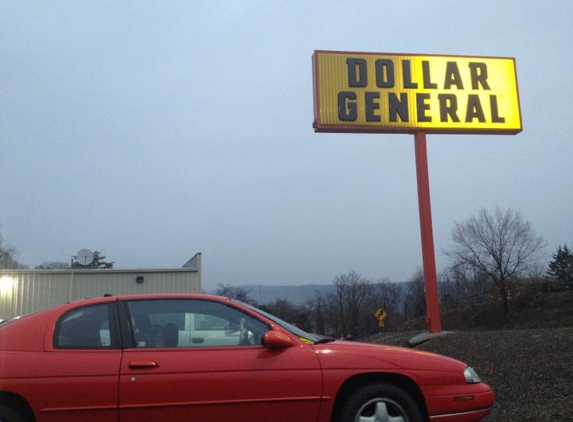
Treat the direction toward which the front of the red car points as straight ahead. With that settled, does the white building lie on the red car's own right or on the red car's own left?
on the red car's own left

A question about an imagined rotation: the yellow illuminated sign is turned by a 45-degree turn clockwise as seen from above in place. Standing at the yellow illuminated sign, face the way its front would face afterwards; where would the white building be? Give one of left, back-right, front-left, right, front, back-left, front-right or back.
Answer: front-right

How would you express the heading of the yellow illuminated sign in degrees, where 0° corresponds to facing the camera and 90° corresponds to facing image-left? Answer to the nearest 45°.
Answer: approximately 0°

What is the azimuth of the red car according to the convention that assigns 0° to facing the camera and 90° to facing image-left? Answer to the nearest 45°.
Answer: approximately 270°
